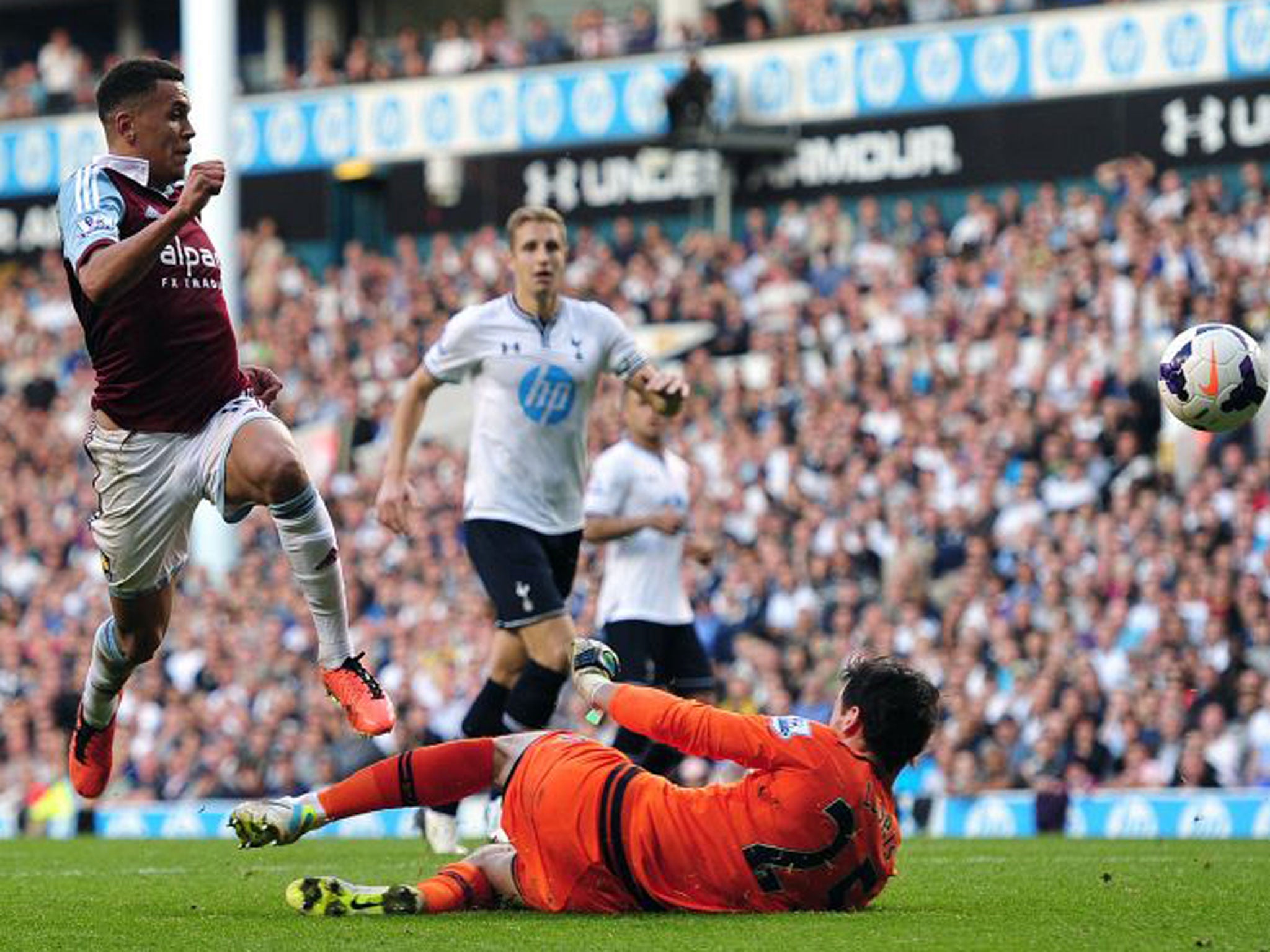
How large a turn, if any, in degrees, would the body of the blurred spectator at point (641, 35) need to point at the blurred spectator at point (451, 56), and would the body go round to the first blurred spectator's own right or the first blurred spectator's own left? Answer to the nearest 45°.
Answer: approximately 135° to the first blurred spectator's own right

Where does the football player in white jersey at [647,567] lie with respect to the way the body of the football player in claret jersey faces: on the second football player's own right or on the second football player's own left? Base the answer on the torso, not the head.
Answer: on the second football player's own left

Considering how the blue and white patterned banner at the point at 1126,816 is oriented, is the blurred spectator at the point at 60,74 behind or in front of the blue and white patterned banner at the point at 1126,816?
behind

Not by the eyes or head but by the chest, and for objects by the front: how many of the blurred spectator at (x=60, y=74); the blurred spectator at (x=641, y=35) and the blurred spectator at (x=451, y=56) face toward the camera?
3

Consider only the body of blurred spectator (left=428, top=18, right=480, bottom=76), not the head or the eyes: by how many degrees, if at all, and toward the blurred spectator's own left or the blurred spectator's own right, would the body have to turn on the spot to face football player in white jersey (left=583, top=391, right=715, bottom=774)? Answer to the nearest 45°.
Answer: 0° — they already face them

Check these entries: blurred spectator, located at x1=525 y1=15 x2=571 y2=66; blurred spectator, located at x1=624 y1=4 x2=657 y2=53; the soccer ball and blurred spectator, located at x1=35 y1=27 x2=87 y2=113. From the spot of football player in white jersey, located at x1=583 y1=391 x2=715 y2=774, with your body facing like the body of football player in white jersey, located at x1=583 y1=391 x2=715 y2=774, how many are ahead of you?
1

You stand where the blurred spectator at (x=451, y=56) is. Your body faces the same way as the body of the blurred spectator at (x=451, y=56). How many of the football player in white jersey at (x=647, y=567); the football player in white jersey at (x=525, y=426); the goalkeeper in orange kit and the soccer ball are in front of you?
4

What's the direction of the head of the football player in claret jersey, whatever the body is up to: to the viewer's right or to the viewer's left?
to the viewer's right

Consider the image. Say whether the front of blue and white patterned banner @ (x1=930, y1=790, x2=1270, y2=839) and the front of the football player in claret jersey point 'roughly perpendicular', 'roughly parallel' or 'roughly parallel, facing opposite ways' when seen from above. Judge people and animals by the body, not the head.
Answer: roughly perpendicular

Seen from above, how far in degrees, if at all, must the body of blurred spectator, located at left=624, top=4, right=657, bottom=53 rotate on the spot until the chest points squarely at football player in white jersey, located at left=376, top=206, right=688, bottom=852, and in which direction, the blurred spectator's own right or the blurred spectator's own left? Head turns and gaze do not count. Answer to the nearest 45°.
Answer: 0° — they already face them

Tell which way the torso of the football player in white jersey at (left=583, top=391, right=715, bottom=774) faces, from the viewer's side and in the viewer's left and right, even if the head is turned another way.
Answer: facing the viewer and to the right of the viewer
